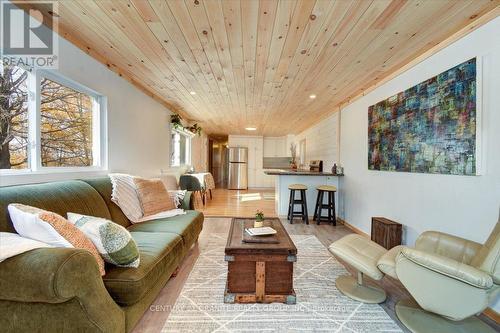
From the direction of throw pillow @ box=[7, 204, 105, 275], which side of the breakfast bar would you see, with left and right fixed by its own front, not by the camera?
front

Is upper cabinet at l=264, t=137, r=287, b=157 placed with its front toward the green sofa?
yes

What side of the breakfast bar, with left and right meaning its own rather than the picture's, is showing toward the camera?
front

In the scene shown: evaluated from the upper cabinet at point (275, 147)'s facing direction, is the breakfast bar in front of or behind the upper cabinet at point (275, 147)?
in front

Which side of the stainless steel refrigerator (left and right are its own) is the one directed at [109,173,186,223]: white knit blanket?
front

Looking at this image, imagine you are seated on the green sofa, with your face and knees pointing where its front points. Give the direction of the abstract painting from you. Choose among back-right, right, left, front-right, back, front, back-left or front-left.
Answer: front-left

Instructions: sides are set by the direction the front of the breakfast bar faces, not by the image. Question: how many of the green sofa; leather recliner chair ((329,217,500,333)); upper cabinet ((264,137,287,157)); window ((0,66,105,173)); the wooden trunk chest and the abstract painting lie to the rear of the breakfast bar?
1

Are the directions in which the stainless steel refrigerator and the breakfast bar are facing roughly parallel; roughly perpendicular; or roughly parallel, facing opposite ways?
roughly parallel

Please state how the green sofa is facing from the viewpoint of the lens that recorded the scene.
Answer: facing the viewer and to the right of the viewer

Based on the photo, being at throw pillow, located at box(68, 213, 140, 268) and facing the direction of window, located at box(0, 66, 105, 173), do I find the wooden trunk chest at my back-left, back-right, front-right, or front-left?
back-right

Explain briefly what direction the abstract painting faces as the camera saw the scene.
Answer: facing the viewer and to the left of the viewer

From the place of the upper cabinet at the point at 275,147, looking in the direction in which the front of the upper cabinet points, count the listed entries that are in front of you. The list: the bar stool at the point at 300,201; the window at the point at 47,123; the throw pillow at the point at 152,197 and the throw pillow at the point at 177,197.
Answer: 4

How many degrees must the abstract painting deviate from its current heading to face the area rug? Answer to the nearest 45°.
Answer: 0° — it already faces it

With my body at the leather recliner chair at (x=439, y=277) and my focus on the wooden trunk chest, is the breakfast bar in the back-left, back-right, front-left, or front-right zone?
front-right

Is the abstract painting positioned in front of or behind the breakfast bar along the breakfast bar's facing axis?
in front

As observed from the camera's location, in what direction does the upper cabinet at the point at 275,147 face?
facing the viewer

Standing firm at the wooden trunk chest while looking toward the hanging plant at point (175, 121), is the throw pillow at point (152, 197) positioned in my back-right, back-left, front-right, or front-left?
front-left

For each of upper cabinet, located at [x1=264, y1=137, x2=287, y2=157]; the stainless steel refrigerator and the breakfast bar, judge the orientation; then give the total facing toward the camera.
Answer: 3

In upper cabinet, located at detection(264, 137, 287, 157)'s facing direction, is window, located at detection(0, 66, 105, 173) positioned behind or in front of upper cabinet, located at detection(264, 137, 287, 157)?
in front

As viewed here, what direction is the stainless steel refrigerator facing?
toward the camera
